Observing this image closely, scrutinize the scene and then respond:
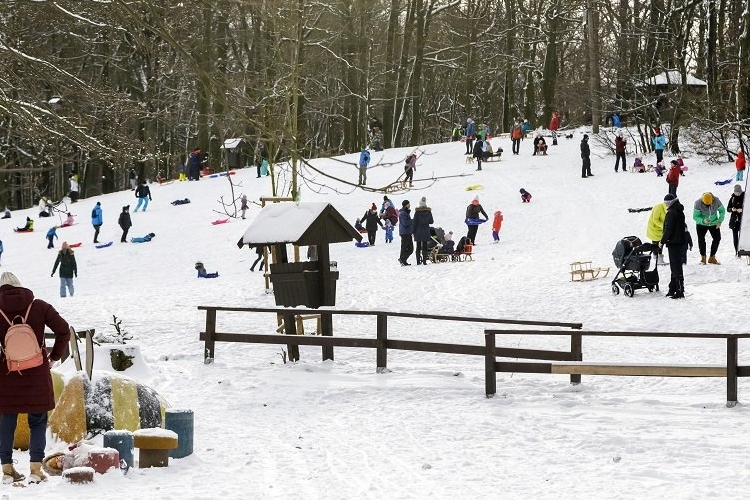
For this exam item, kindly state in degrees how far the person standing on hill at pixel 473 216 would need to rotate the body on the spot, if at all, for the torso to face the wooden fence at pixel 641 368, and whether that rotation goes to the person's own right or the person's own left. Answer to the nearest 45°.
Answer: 0° — they already face it

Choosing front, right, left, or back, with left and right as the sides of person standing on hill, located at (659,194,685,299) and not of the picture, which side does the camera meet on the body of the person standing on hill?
left

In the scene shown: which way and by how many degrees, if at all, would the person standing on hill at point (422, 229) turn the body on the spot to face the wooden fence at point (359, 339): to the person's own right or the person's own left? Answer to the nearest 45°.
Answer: approximately 180°

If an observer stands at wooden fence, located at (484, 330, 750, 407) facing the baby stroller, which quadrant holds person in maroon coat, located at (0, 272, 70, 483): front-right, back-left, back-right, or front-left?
back-left

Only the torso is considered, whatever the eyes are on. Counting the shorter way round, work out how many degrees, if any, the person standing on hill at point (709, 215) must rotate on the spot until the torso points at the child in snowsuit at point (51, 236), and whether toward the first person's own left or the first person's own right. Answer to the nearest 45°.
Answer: approximately 90° to the first person's own right

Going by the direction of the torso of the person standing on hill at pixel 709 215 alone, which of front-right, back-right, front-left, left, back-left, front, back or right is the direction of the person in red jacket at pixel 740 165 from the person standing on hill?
back

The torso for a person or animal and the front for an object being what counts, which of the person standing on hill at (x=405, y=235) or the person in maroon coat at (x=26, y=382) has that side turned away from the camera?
the person in maroon coat

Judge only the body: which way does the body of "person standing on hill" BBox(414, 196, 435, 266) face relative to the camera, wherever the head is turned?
away from the camera

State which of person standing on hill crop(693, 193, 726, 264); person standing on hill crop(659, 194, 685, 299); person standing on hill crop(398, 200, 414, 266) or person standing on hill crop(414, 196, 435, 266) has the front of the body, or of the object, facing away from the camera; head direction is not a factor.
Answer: person standing on hill crop(414, 196, 435, 266)

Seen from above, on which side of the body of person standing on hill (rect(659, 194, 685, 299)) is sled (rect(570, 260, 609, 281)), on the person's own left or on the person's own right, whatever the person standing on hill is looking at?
on the person's own right

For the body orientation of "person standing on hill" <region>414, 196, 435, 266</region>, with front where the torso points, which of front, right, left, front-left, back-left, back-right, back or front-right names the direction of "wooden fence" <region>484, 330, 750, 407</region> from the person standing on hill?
back

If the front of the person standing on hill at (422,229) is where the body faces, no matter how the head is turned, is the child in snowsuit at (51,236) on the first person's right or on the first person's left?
on the first person's left
